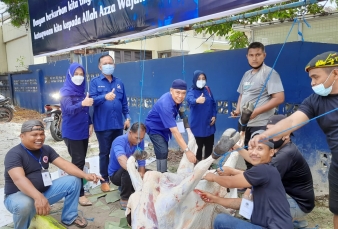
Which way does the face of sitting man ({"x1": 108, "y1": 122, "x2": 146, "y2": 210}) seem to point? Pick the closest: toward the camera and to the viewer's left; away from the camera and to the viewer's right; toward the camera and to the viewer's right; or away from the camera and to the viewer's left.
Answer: toward the camera and to the viewer's right

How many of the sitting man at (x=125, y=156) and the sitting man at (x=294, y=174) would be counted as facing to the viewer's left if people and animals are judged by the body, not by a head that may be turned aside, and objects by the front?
1

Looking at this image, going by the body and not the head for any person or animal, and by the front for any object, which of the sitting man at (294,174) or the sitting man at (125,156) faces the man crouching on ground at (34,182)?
the sitting man at (294,174)

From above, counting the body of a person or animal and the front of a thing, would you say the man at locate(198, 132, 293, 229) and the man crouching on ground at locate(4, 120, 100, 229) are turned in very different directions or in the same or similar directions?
very different directions

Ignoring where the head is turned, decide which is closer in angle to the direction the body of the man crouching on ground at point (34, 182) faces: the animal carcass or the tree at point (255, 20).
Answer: the animal carcass

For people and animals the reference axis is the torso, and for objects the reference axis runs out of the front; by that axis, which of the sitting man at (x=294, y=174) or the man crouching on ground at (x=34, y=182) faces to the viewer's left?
the sitting man

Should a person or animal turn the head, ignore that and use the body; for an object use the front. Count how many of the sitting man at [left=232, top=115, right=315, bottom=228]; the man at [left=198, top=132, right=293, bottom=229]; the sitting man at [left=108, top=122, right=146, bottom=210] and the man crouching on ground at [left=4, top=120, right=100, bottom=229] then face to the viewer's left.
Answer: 2

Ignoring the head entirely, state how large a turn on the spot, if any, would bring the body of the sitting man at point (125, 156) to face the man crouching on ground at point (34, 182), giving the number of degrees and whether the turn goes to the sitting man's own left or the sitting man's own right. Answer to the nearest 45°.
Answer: approximately 90° to the sitting man's own right

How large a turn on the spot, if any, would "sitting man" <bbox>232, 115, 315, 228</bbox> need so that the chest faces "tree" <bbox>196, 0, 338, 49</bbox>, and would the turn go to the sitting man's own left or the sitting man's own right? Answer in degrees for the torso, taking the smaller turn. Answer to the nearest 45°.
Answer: approximately 90° to the sitting man's own right
